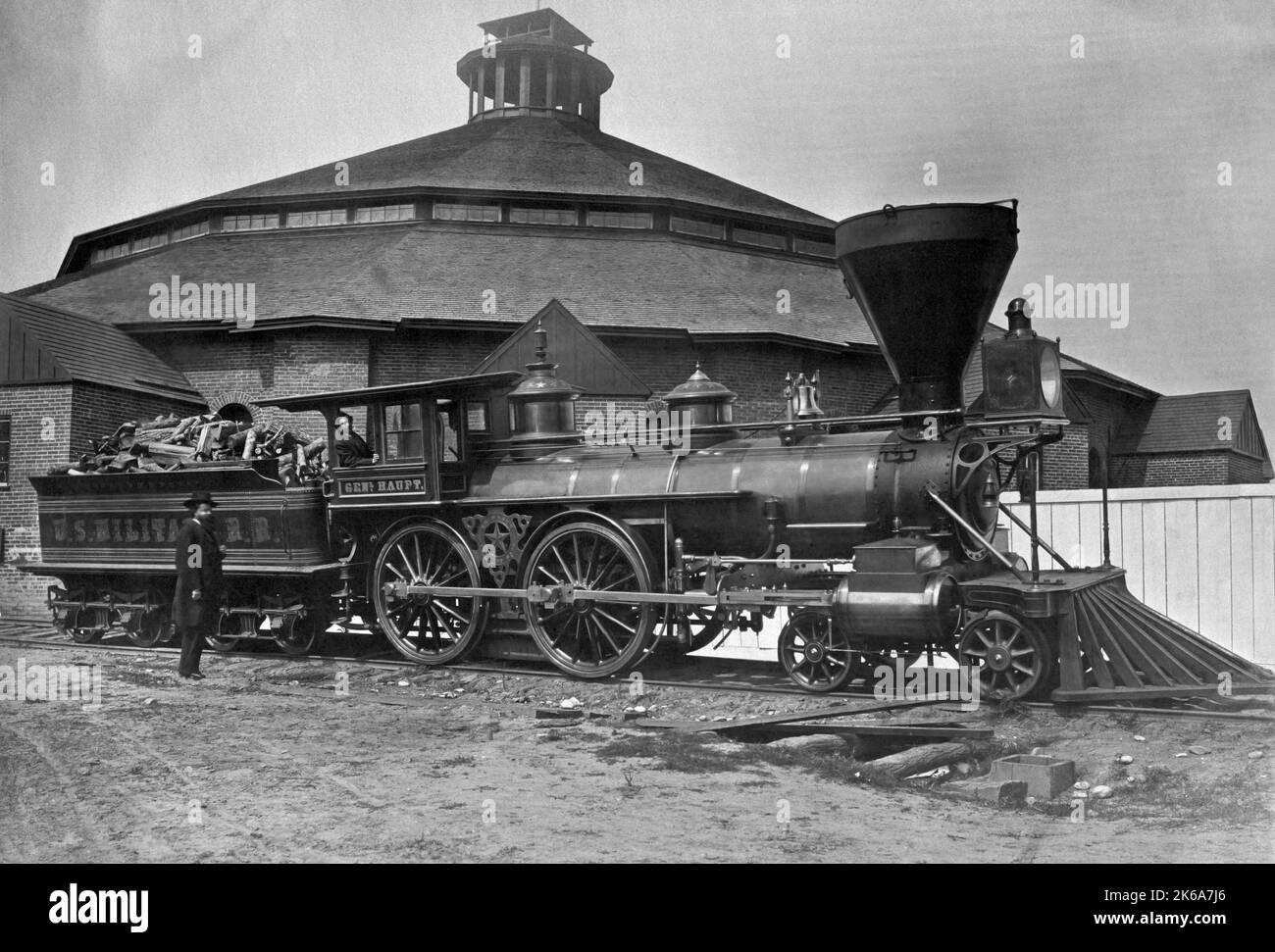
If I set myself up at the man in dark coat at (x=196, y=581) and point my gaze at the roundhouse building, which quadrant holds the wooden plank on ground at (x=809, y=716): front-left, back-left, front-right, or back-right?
back-right

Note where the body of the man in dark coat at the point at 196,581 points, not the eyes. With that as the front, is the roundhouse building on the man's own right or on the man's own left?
on the man's own left

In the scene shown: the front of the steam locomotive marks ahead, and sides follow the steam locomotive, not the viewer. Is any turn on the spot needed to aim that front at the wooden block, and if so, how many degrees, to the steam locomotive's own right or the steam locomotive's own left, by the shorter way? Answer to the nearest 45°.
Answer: approximately 45° to the steam locomotive's own right

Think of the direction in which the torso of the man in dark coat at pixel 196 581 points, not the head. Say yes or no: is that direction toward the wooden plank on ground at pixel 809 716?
yes

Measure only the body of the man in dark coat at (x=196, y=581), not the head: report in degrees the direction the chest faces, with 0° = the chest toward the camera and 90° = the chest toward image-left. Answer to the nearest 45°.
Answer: approximately 315°

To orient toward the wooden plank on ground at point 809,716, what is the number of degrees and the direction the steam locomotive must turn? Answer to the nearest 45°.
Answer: approximately 45° to its right

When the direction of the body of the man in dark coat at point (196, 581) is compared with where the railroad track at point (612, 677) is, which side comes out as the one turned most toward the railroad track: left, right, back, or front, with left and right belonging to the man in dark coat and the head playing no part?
front

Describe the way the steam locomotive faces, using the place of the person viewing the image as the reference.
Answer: facing the viewer and to the right of the viewer
